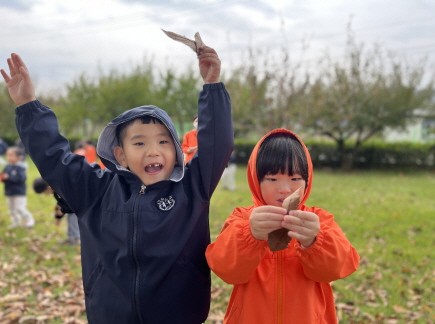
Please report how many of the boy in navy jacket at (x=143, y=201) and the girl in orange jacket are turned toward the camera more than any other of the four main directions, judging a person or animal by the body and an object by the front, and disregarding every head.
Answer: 2

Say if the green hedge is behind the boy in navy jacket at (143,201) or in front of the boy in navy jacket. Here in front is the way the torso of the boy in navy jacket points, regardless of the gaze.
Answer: behind

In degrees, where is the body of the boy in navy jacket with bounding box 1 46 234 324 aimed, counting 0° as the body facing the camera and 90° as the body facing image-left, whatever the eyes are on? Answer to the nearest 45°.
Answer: approximately 0°

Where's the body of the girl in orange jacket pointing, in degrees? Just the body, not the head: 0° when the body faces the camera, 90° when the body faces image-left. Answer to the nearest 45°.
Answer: approximately 0°

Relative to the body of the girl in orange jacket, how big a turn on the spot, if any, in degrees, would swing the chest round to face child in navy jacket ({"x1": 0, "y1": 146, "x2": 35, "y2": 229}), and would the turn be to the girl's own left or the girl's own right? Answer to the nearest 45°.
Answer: approximately 135° to the girl's own right

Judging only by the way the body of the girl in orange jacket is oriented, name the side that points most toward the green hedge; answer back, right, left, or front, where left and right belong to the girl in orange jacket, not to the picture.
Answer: back

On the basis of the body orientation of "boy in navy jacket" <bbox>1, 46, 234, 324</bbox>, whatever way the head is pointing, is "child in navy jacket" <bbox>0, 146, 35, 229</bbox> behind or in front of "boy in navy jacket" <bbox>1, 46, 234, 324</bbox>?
behind
